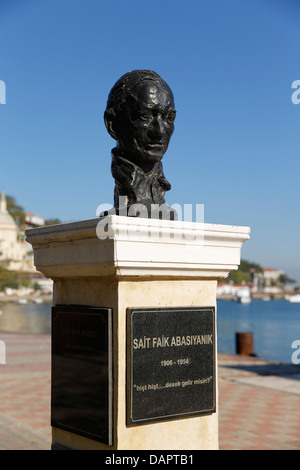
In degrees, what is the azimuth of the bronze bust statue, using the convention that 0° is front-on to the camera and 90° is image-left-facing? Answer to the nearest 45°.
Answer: approximately 315°

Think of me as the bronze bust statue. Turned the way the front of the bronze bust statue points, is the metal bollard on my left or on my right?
on my left
